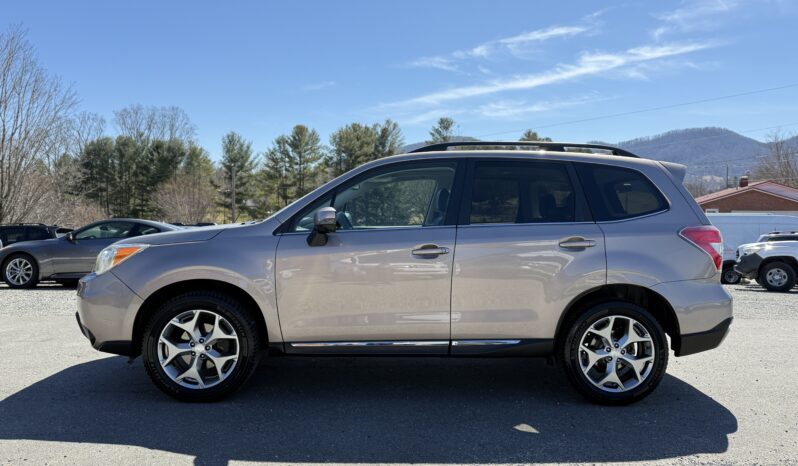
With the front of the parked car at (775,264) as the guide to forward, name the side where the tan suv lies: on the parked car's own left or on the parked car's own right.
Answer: on the parked car's own left

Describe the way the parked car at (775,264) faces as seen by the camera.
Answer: facing to the left of the viewer

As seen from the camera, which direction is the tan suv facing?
to the viewer's left

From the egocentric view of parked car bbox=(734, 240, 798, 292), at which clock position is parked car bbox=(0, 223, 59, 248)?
parked car bbox=(0, 223, 59, 248) is roughly at 11 o'clock from parked car bbox=(734, 240, 798, 292).

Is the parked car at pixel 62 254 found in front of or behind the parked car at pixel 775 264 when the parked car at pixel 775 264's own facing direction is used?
in front
